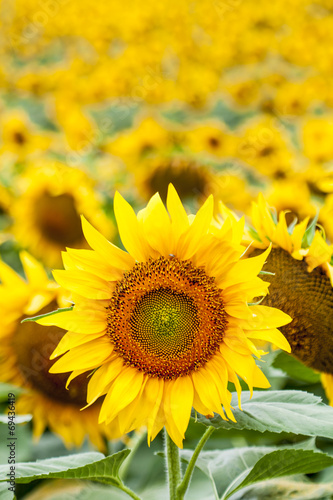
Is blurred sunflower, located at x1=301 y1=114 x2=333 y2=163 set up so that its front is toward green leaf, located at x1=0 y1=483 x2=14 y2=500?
yes

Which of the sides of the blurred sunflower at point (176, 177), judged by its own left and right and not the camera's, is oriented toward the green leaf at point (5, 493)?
front

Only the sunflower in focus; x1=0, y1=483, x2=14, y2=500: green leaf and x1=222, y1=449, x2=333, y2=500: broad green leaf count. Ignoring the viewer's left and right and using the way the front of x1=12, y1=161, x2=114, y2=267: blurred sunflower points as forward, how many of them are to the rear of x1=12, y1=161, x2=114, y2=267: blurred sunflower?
0

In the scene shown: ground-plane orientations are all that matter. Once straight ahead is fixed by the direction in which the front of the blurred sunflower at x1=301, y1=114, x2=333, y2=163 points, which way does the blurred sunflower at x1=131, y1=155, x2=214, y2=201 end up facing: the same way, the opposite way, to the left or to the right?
the same way

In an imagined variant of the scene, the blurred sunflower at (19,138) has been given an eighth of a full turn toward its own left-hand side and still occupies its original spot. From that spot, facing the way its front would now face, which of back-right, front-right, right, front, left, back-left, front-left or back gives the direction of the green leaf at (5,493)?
front-right

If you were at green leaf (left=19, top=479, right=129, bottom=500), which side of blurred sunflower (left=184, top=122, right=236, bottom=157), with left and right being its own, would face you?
front

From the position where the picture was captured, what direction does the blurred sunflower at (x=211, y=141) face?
facing the viewer

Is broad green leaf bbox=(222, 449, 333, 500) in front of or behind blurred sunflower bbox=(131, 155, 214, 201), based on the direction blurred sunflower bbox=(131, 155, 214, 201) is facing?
in front

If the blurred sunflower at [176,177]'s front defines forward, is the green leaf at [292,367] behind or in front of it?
in front

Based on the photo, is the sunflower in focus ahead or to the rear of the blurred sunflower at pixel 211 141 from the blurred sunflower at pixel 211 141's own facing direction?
ahead

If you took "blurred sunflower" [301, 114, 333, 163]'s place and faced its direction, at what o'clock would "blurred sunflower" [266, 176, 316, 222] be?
"blurred sunflower" [266, 176, 316, 222] is roughly at 12 o'clock from "blurred sunflower" [301, 114, 333, 163].

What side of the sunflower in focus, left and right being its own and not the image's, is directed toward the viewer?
front

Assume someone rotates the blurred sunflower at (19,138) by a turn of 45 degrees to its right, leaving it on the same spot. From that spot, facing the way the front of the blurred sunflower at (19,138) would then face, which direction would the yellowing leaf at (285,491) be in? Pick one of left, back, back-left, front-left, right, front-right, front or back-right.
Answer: front-left

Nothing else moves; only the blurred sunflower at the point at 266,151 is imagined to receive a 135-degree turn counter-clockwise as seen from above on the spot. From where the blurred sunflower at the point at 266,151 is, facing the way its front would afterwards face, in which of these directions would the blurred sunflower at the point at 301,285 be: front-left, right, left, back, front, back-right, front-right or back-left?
back-right
